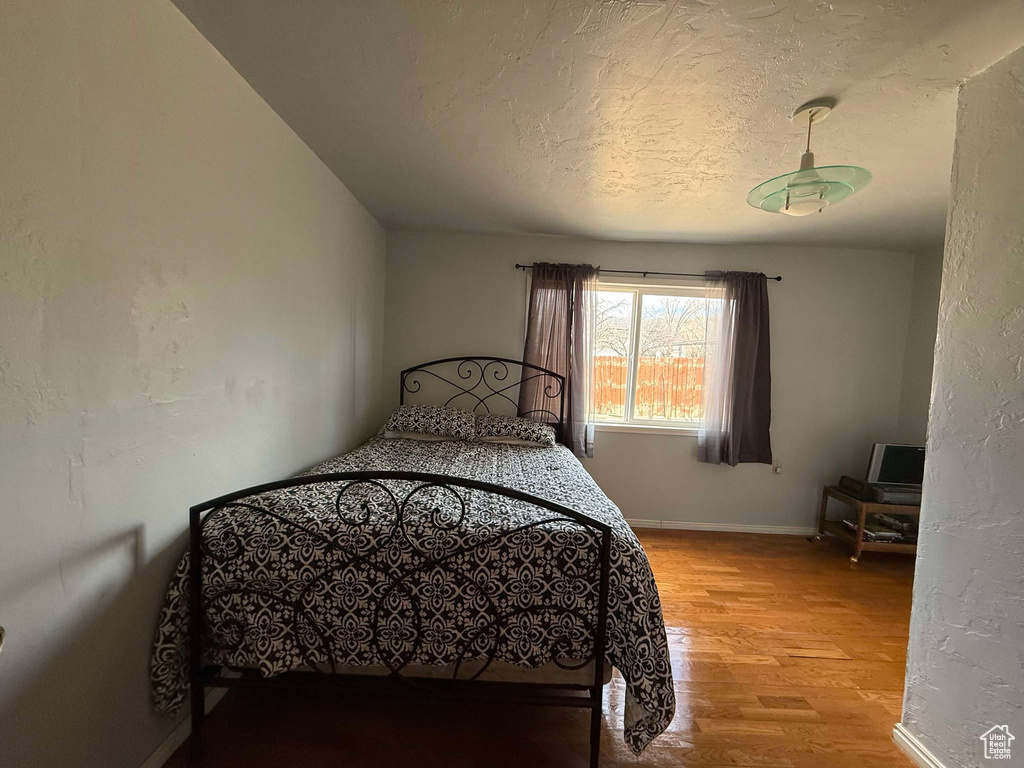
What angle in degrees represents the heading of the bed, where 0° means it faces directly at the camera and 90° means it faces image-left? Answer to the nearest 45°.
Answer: approximately 0°

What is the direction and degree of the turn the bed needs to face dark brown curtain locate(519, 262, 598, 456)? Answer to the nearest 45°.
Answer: approximately 135° to its left

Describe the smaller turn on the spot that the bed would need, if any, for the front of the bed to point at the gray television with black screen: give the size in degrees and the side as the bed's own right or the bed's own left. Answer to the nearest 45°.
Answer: approximately 90° to the bed's own left

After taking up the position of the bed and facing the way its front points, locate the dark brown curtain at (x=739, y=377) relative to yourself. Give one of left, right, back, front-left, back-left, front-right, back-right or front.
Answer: back-left

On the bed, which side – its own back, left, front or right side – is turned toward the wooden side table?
left
